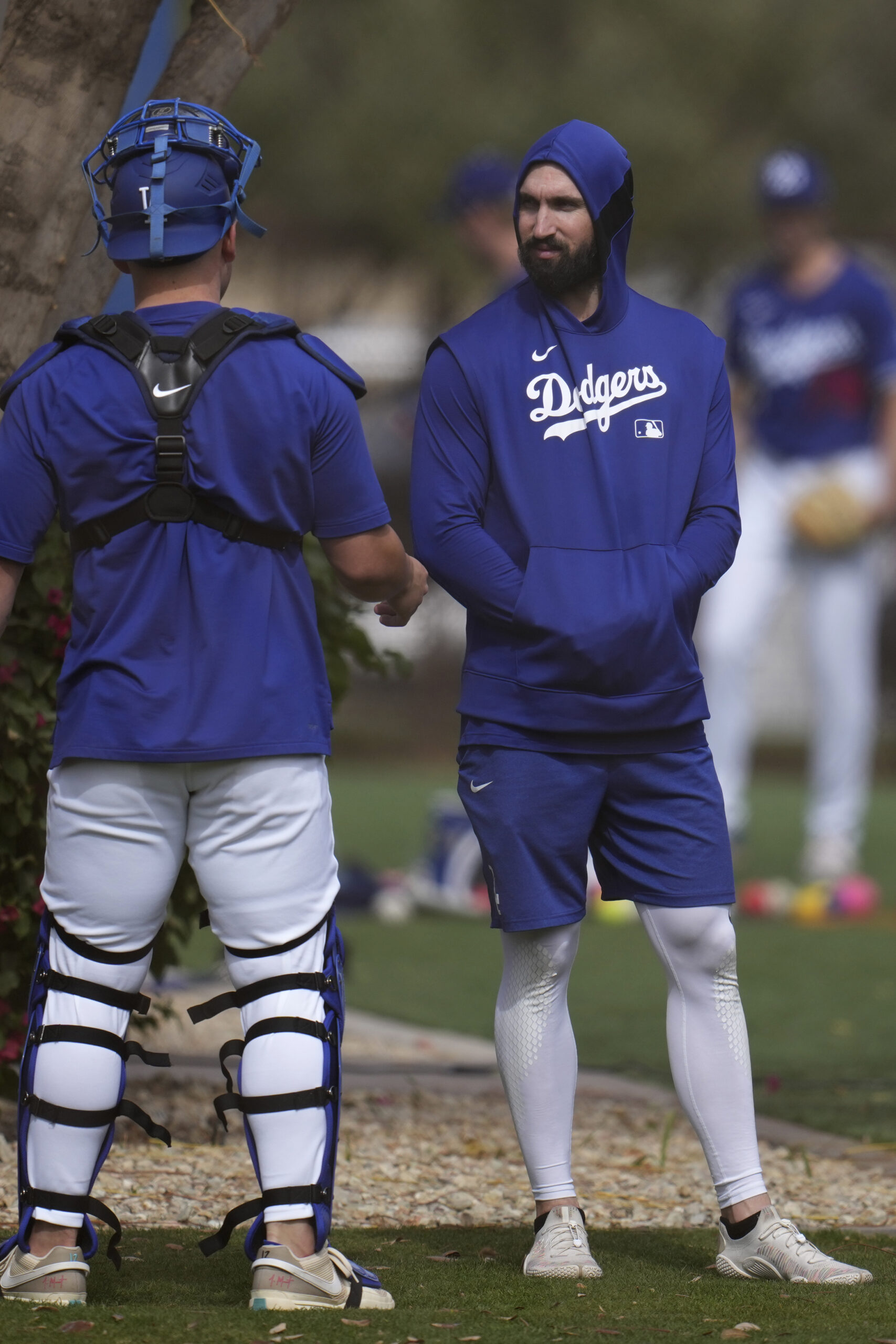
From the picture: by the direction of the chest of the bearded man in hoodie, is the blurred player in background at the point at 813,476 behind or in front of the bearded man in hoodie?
behind

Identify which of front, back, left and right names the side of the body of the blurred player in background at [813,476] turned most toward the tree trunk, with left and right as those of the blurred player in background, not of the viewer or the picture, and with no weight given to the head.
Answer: front

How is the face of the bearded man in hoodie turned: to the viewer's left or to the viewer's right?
to the viewer's left

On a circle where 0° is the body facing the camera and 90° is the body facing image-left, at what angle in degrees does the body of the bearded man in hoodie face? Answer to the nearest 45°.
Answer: approximately 0°

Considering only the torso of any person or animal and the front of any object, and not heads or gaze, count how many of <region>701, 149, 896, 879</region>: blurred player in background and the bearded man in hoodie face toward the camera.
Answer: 2

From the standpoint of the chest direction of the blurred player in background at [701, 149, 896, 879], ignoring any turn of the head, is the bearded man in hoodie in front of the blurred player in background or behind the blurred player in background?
in front
